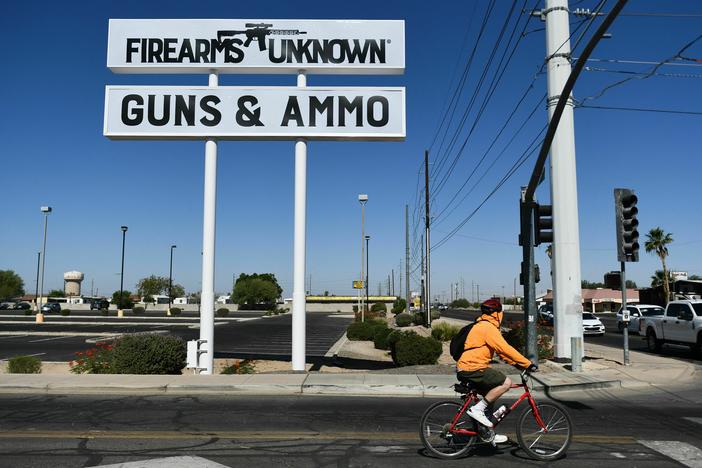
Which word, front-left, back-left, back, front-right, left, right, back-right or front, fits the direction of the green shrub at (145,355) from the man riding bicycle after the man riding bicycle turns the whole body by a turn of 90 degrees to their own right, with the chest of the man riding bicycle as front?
back-right

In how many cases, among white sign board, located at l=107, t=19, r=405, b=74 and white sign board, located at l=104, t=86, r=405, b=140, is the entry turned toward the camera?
2

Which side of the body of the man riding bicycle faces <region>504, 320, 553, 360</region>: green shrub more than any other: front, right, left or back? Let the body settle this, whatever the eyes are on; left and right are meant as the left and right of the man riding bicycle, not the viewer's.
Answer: left

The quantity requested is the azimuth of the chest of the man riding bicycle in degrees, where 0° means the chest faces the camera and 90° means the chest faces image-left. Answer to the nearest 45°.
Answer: approximately 270°

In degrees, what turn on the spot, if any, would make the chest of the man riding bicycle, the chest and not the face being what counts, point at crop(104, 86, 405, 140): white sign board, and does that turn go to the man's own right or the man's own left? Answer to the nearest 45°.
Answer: approximately 135° to the man's own left

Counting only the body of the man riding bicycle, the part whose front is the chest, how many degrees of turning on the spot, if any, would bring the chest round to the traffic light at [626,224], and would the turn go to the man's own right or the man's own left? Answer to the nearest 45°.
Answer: approximately 90° to the man's own left

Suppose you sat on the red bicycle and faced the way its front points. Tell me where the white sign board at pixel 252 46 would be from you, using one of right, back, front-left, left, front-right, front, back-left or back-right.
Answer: back-left

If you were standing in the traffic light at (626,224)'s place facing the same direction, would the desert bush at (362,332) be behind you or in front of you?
behind

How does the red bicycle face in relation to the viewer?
to the viewer's right

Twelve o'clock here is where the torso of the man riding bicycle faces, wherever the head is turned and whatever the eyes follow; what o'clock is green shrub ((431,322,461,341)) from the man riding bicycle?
The green shrub is roughly at 9 o'clock from the man riding bicycle.

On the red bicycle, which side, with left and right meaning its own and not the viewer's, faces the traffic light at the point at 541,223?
left
